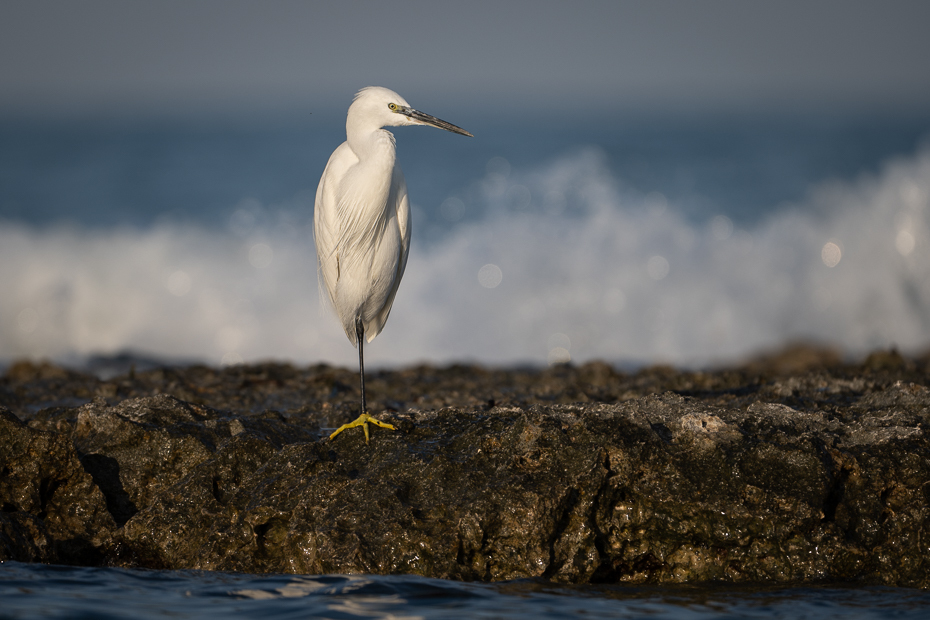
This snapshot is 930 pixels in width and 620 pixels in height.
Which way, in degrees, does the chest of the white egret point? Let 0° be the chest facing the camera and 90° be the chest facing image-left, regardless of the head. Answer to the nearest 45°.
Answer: approximately 0°
